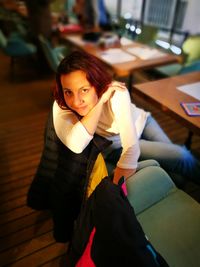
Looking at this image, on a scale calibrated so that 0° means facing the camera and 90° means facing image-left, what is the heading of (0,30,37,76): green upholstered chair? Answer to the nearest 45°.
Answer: approximately 270°

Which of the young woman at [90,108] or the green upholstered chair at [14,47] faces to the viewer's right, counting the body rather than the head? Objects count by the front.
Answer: the green upholstered chair

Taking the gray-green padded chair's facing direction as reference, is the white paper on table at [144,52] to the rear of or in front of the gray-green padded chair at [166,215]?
to the rear

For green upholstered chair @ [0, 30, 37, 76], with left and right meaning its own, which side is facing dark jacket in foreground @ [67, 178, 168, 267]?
right

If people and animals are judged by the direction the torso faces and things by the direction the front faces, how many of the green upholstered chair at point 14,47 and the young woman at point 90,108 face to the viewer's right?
1

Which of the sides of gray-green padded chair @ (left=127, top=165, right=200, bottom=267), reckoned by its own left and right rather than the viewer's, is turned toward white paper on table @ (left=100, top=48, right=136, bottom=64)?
back

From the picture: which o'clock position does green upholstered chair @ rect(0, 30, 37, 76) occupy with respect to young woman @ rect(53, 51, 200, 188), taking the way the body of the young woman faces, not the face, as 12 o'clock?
The green upholstered chair is roughly at 5 o'clock from the young woman.
